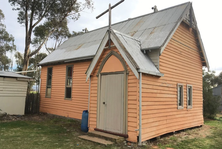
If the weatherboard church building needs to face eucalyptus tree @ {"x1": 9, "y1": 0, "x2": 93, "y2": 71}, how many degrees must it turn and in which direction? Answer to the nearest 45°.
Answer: approximately 90° to its right

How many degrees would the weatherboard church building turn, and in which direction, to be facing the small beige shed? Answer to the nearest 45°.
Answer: approximately 90° to its right

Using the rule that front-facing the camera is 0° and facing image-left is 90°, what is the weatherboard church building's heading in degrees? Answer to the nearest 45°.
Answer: approximately 45°
